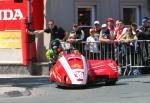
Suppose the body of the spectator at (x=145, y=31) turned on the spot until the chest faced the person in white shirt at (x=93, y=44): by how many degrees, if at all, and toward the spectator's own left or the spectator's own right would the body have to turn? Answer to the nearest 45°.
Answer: approximately 45° to the spectator's own right

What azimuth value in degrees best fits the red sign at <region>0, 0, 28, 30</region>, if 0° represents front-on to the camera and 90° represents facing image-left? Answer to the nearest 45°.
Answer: approximately 0°

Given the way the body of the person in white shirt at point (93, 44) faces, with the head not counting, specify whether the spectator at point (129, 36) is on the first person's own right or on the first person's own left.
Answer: on the first person's own left

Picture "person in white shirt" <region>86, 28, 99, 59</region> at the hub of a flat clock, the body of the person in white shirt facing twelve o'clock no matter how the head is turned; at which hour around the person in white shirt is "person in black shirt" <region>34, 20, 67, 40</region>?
The person in black shirt is roughly at 3 o'clock from the person in white shirt.

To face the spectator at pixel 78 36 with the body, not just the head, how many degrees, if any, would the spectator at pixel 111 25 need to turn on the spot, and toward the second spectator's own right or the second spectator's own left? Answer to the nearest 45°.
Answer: approximately 45° to the second spectator's own right

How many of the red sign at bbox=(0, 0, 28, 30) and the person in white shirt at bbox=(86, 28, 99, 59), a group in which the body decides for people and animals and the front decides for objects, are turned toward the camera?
2

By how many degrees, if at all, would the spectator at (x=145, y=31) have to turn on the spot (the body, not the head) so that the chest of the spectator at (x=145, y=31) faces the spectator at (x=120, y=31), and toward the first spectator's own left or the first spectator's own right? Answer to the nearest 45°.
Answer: approximately 45° to the first spectator's own right

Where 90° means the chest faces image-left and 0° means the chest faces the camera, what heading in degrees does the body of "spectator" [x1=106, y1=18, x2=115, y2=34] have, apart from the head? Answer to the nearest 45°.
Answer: approximately 45°

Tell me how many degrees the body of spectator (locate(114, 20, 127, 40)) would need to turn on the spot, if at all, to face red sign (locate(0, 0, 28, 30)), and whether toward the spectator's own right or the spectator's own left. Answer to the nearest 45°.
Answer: approximately 45° to the spectator's own right

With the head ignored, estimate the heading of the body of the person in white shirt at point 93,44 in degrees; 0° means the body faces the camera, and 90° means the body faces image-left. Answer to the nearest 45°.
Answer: approximately 0°

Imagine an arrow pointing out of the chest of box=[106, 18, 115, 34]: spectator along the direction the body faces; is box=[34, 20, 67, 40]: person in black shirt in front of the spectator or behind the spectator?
in front
